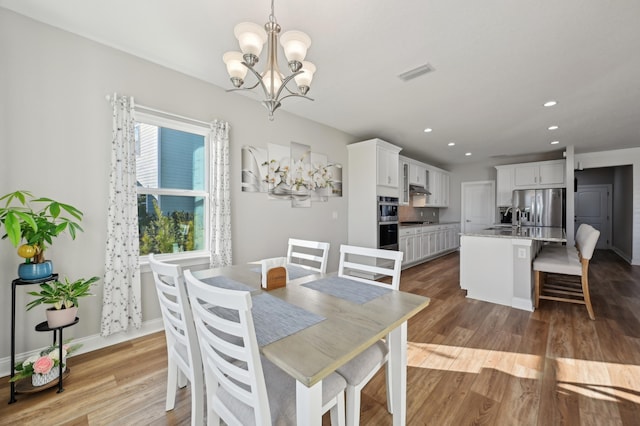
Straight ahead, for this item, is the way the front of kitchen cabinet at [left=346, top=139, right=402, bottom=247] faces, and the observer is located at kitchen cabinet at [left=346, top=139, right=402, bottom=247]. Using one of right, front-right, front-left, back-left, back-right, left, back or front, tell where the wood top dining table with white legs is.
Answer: front-right

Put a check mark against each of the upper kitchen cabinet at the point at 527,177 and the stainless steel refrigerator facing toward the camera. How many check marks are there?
2

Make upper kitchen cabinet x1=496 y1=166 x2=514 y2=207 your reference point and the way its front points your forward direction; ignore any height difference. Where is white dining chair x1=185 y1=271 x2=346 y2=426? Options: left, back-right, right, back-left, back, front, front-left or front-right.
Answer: front

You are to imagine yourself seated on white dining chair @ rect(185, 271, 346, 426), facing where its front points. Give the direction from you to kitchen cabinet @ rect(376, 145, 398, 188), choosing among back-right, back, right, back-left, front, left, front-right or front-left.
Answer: front

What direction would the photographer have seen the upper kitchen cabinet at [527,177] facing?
facing the viewer

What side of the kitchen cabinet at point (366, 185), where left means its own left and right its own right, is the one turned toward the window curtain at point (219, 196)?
right

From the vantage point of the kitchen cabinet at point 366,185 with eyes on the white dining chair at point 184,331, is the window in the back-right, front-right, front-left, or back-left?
front-right

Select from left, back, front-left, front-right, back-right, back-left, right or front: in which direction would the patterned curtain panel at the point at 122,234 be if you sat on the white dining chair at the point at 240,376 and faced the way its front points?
left

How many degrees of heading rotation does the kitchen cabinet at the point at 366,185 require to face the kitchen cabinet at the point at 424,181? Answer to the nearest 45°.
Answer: approximately 90° to its left

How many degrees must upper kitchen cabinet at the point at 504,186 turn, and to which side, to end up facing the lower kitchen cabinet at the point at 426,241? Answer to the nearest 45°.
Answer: approximately 45° to its right

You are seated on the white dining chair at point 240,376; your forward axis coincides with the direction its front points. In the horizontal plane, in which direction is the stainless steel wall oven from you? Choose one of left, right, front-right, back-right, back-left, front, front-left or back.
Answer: front

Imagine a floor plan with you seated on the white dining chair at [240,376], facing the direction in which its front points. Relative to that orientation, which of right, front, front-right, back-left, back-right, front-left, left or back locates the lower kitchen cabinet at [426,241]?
front

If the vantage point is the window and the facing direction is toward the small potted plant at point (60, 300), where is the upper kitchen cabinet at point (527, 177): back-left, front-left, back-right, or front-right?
back-left

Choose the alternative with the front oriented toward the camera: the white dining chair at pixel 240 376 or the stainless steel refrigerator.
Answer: the stainless steel refrigerator

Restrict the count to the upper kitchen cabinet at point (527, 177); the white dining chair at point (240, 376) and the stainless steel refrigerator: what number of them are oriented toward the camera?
2

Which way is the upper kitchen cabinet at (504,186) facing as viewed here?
toward the camera

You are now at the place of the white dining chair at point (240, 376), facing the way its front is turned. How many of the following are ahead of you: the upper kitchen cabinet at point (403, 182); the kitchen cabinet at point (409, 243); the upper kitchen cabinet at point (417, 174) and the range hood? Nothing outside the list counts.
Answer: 4

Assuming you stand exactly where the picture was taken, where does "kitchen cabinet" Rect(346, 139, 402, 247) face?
facing the viewer and to the right of the viewer

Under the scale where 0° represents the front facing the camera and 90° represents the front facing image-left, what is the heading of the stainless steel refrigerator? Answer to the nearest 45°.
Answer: approximately 0°

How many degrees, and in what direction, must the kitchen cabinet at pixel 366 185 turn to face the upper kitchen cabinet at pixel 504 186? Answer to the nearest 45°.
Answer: approximately 90° to its left
